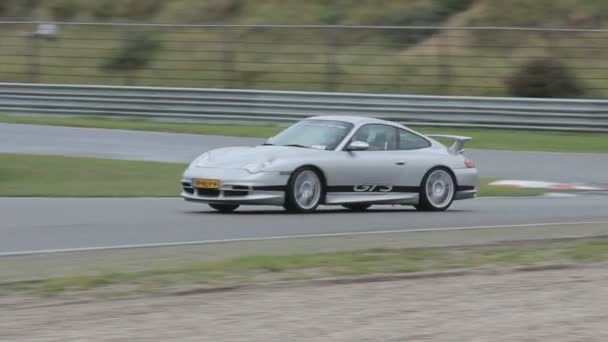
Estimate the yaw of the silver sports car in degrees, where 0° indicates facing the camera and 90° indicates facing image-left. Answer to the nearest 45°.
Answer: approximately 45°

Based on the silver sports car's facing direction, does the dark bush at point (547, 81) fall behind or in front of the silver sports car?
behind

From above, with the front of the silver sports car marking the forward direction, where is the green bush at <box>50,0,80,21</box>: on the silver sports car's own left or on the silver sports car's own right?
on the silver sports car's own right

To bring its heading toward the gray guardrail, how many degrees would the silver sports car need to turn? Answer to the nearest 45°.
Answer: approximately 135° to its right
